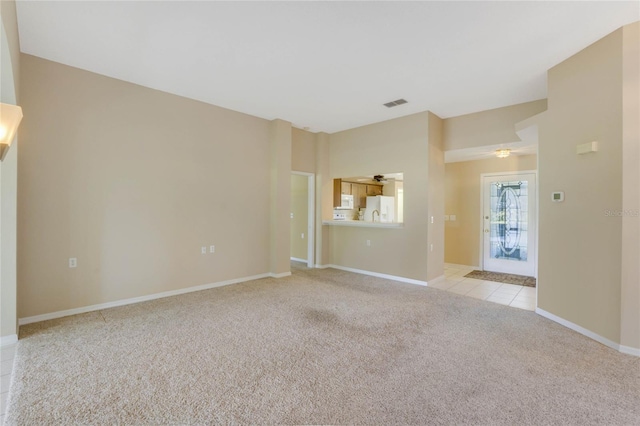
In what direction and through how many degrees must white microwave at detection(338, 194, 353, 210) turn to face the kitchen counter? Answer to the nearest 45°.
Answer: approximately 45° to its right

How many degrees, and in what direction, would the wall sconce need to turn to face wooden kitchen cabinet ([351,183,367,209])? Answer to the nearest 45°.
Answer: approximately 90° to its left

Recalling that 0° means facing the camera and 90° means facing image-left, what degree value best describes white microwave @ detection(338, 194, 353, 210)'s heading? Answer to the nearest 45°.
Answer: approximately 315°

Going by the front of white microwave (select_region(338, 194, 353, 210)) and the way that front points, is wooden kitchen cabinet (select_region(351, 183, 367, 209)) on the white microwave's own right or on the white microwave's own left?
on the white microwave's own left

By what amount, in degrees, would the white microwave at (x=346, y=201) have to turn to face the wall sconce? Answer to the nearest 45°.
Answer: approximately 45° to its right

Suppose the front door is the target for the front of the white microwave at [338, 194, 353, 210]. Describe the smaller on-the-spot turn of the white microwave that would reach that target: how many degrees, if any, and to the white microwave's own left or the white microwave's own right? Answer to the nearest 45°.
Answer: approximately 45° to the white microwave's own left
